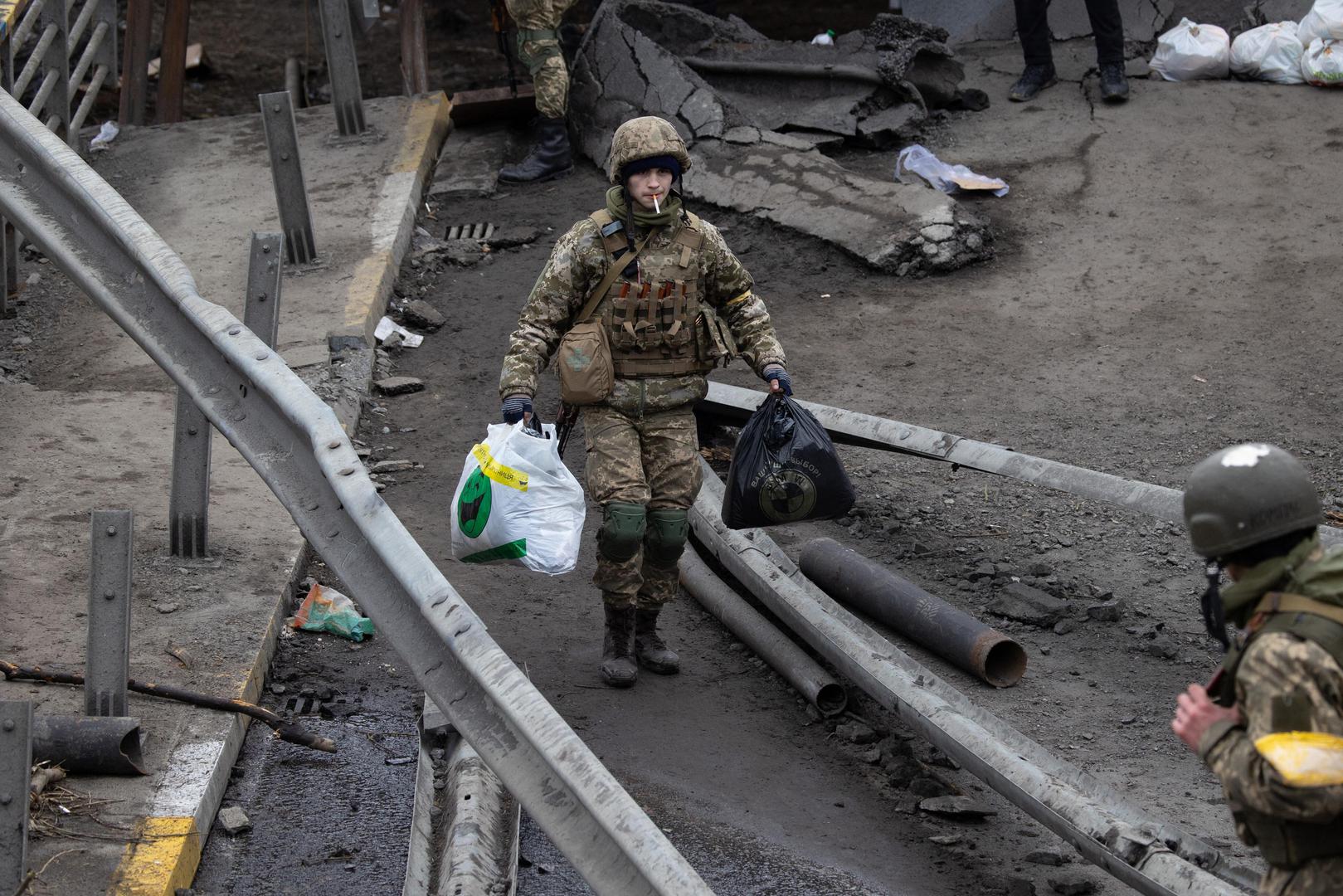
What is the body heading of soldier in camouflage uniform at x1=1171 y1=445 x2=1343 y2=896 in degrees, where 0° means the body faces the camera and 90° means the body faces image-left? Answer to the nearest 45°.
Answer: approximately 90°

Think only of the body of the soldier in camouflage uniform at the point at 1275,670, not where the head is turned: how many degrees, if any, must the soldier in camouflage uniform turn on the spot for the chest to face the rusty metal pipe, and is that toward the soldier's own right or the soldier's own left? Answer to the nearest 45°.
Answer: approximately 45° to the soldier's own right

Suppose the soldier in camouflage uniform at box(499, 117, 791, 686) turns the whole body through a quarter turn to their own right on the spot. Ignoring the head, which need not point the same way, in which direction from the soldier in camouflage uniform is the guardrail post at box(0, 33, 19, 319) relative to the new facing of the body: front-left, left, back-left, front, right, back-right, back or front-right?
front-right

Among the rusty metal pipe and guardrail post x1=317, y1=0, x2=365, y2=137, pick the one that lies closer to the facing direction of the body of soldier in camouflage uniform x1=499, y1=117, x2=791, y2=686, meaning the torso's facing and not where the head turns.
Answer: the rusty metal pipe

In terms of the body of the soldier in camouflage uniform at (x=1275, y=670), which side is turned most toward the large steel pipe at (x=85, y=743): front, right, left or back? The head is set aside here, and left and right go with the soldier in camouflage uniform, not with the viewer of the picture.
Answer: front

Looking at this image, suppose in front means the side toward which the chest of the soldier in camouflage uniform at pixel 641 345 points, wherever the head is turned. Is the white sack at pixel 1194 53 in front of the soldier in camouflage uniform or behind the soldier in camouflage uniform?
behind

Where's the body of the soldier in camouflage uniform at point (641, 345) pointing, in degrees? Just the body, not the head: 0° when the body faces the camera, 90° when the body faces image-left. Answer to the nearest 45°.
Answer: approximately 0°

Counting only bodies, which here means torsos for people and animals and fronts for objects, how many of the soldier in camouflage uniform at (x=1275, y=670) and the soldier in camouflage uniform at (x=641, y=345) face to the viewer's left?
1

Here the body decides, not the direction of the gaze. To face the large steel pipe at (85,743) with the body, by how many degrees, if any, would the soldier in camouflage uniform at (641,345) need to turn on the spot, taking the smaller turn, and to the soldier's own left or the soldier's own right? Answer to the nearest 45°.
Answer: approximately 45° to the soldier's own right
